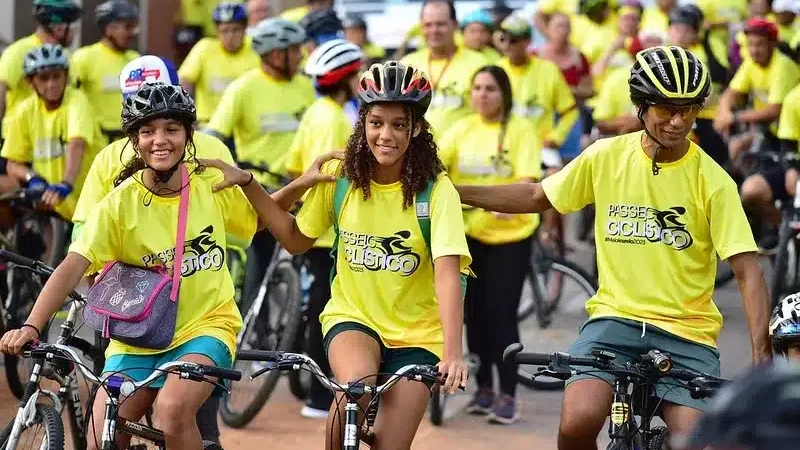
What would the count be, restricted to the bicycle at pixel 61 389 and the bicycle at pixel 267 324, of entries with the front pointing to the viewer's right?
0

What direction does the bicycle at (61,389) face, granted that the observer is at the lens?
facing the viewer and to the left of the viewer

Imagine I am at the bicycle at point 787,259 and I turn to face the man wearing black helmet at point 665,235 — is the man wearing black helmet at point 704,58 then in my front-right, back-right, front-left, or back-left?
back-right

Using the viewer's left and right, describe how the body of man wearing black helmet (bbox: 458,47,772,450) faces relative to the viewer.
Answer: facing the viewer

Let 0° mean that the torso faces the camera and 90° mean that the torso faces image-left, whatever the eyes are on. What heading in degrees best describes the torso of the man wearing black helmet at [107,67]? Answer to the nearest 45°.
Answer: approximately 315°

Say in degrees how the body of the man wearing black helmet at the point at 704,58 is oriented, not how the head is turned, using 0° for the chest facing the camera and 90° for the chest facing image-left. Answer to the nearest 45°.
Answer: approximately 45°

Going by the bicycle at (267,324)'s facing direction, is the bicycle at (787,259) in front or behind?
behind

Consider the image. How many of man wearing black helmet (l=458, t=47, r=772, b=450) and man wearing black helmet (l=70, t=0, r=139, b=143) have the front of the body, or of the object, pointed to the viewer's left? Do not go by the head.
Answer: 0

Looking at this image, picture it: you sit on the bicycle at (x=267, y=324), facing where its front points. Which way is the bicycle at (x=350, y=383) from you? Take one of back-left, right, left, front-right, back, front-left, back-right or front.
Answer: front-left
